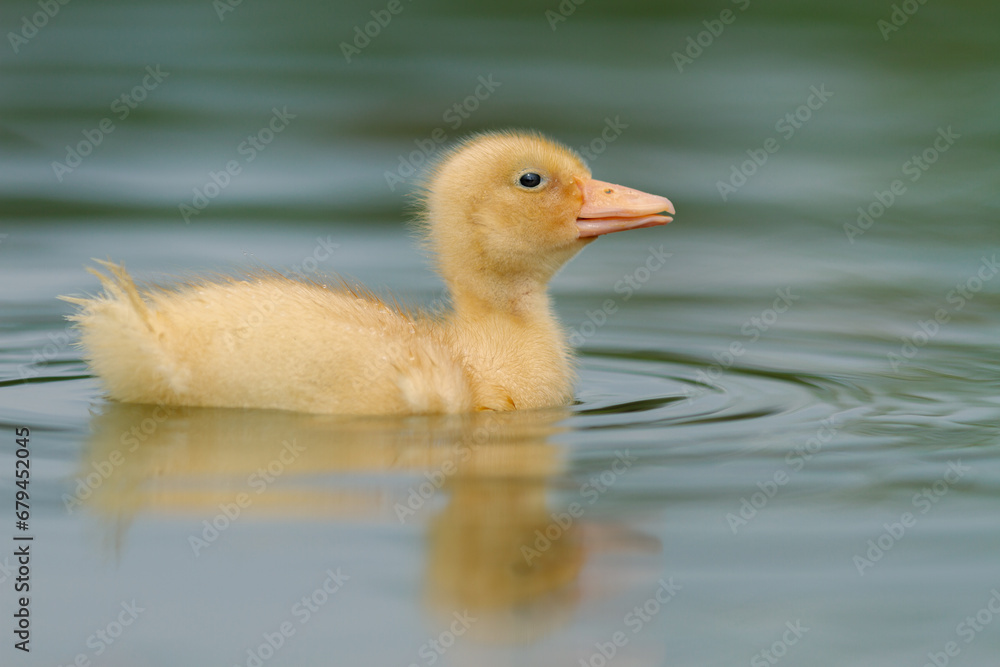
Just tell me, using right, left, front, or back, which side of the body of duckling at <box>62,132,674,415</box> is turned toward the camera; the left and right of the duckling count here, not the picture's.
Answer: right
